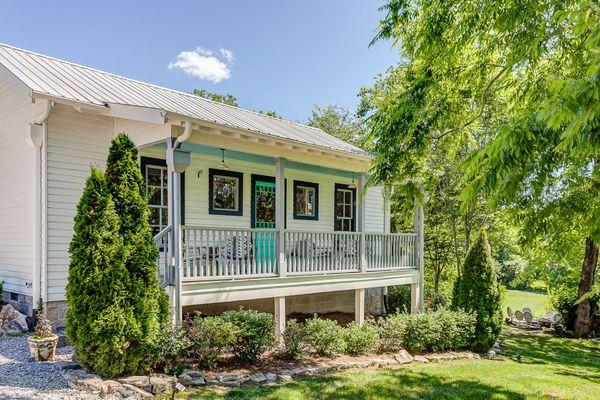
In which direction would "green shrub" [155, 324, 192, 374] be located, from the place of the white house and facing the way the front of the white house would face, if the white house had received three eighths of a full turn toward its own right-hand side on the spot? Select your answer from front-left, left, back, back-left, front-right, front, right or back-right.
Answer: left

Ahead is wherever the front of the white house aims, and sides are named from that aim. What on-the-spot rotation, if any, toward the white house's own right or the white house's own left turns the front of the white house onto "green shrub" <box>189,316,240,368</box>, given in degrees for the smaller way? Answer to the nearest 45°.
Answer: approximately 45° to the white house's own right

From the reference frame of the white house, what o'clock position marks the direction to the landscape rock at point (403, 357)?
The landscape rock is roughly at 11 o'clock from the white house.

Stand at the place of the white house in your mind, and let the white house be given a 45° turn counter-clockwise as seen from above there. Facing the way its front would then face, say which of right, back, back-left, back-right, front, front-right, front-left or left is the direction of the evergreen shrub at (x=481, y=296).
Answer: front

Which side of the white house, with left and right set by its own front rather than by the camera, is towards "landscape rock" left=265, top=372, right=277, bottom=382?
front

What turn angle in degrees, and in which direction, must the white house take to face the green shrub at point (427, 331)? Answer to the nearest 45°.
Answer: approximately 45° to its left

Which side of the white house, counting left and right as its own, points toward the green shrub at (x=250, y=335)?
front
